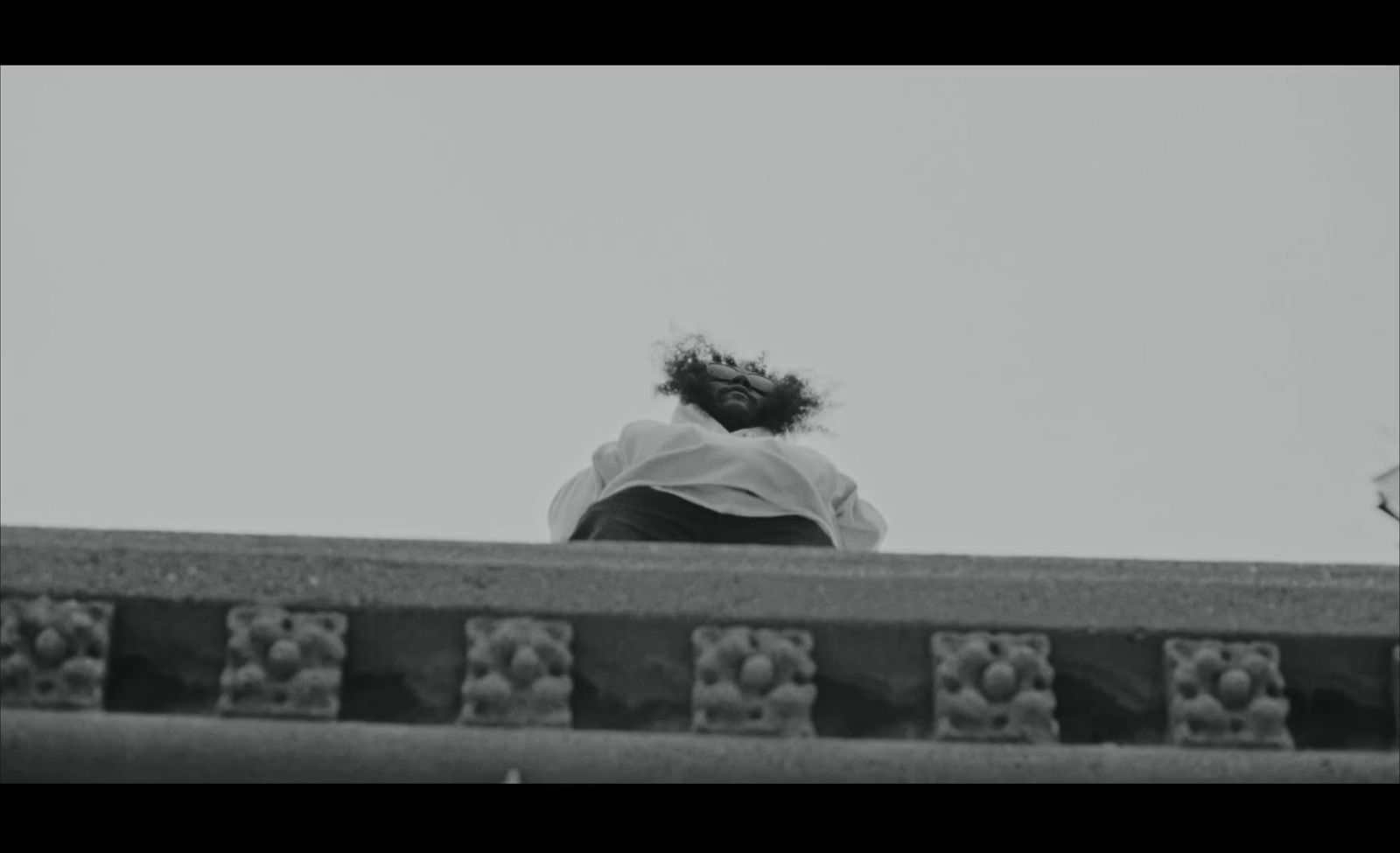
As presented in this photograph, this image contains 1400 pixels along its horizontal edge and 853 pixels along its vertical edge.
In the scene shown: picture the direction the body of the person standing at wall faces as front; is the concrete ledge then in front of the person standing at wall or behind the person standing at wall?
in front

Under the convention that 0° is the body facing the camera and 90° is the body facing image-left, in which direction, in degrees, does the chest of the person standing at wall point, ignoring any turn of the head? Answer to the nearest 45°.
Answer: approximately 0°
